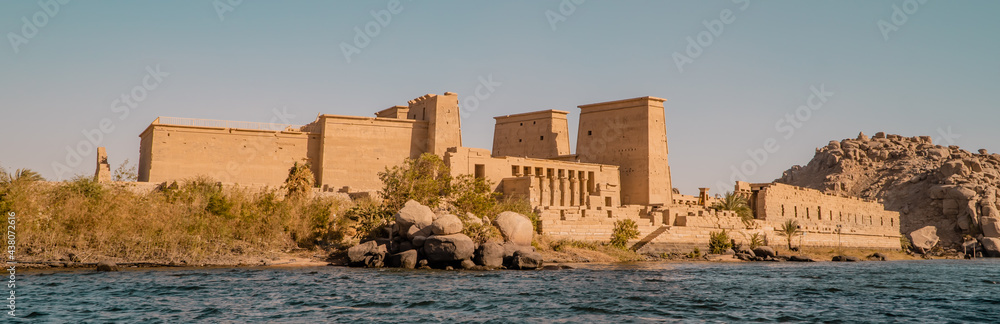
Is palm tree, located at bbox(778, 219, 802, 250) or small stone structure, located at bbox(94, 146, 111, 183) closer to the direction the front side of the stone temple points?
the palm tree

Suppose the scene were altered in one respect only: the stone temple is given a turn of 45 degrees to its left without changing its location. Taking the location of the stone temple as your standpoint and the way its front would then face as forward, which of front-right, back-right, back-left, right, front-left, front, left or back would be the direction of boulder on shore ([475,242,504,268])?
back

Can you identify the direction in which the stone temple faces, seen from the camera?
facing away from the viewer and to the right of the viewer

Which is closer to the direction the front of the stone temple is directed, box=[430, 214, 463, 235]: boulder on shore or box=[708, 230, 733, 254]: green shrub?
the green shrub

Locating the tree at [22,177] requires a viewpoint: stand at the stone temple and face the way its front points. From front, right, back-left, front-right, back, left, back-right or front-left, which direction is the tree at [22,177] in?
back

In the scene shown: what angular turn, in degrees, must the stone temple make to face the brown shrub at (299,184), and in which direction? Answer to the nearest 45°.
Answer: approximately 180°
